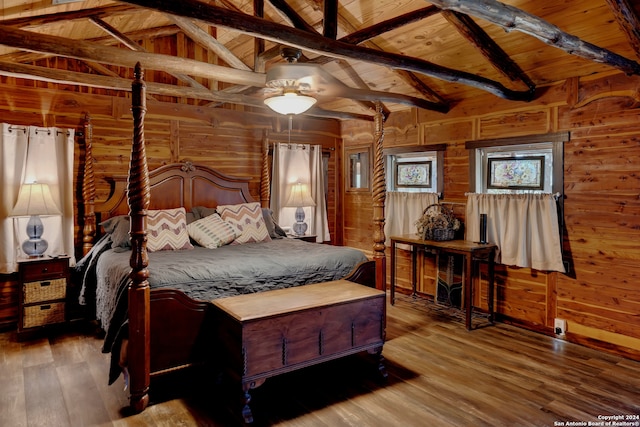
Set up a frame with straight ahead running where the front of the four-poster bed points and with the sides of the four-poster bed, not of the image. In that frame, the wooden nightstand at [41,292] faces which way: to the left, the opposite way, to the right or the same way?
the same way

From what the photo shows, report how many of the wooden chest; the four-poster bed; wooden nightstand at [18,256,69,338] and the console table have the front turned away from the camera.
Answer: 0

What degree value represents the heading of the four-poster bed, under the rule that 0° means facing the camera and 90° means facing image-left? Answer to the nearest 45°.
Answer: approximately 315°

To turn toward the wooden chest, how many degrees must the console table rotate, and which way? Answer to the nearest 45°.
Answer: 0° — it already faces it

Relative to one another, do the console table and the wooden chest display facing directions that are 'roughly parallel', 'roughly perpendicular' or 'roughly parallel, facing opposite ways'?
roughly perpendicular

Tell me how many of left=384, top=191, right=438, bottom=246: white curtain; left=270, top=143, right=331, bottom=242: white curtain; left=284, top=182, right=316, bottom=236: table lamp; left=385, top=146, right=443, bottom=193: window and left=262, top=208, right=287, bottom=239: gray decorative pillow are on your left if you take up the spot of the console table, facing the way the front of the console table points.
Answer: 0

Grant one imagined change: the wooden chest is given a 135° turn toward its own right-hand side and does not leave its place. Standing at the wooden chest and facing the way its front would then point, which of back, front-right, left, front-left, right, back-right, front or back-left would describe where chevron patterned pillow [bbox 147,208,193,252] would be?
front-right

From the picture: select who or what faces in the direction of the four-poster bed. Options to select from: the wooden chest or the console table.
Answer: the console table

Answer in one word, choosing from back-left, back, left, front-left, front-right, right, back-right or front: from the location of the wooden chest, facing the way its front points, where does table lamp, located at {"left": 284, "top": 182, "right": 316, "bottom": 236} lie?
back-left

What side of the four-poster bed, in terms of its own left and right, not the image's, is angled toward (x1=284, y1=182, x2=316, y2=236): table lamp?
left

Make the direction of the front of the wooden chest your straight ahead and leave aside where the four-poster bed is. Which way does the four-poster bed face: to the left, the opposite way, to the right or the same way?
the same way

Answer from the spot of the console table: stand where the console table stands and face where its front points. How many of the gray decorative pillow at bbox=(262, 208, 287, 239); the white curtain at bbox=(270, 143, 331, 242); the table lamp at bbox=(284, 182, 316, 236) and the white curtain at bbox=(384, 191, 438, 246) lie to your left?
0

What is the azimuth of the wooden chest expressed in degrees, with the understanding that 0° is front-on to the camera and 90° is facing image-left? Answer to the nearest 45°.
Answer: approximately 315°

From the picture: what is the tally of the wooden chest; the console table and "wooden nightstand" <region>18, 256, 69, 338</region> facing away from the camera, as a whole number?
0

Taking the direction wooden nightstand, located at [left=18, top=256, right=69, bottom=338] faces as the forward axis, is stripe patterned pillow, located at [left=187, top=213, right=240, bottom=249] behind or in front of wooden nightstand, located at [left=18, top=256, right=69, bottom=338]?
in front

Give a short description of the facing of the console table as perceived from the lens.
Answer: facing the viewer and to the left of the viewer

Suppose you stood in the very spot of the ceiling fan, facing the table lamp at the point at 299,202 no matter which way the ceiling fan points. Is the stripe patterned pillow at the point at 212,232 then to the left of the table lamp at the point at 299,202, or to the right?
left

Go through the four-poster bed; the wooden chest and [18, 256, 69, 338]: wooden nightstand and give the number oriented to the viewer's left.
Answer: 0

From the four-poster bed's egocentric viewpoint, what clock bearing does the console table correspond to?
The console table is roughly at 10 o'clock from the four-poster bed.

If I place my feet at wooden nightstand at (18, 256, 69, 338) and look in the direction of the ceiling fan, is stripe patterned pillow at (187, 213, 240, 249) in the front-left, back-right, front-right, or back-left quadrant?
front-left

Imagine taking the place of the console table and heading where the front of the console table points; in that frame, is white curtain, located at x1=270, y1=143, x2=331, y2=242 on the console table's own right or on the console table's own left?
on the console table's own right
